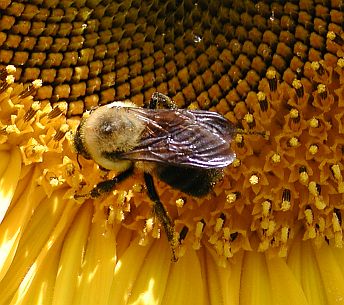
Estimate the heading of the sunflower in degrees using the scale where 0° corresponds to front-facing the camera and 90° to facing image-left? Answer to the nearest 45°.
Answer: approximately 0°

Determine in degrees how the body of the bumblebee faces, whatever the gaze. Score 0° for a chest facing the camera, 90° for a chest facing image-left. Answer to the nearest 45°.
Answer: approximately 90°
